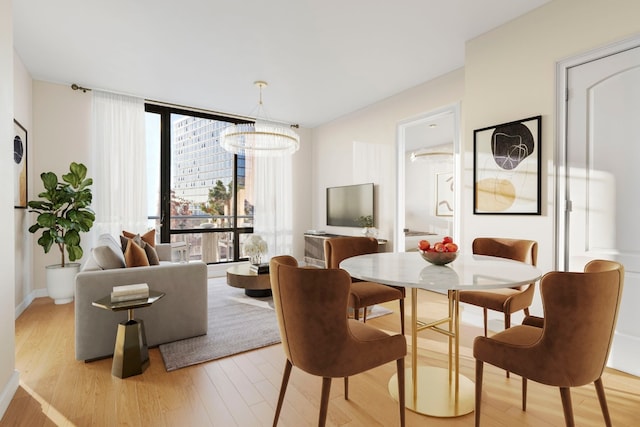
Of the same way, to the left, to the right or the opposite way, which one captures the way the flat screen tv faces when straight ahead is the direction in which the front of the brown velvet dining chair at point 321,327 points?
the opposite way

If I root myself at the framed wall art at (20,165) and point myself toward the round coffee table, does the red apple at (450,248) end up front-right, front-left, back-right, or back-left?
front-right

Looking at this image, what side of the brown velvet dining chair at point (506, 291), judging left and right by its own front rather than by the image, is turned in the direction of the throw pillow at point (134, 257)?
front

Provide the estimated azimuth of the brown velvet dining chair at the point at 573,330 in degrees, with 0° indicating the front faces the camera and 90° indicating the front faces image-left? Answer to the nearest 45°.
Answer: approximately 135°

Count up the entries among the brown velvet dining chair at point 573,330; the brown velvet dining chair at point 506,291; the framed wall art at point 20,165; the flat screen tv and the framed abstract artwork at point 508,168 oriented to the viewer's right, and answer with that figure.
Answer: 1

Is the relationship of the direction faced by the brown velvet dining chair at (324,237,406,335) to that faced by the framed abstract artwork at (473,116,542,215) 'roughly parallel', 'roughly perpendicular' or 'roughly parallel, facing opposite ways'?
roughly perpendicular

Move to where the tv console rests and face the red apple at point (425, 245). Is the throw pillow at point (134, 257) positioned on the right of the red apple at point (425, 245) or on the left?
right

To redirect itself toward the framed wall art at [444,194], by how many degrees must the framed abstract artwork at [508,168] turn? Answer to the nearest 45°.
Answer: approximately 135° to its right

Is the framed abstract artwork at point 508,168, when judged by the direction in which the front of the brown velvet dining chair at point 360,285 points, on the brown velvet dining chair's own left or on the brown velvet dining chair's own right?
on the brown velvet dining chair's own left

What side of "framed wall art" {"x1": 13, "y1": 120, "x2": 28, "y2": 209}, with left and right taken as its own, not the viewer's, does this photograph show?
right

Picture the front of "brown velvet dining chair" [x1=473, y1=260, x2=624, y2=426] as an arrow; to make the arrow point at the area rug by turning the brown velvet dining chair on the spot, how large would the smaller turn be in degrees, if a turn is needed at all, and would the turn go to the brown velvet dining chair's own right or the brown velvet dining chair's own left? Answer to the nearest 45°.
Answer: approximately 45° to the brown velvet dining chair's own left

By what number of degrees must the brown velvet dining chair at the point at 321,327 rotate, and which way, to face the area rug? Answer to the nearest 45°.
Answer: approximately 90° to its left

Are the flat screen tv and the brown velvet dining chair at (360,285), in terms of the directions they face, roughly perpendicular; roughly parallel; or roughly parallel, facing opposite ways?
roughly perpendicular

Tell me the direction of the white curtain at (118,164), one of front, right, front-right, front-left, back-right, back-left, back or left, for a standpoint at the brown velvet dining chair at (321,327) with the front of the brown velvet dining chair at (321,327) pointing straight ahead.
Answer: left

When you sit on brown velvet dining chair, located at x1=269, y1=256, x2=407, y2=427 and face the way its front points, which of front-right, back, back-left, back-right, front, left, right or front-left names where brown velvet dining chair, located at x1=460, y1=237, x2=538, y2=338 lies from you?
front

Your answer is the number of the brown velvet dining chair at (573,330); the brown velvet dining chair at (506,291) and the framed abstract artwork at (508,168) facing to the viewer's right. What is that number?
0
